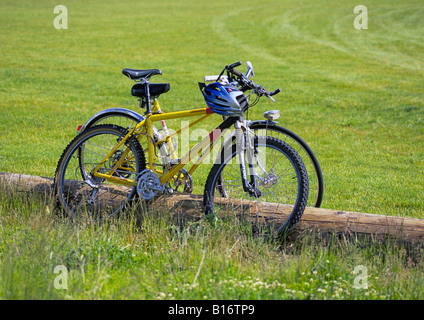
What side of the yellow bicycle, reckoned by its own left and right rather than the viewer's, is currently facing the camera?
right
